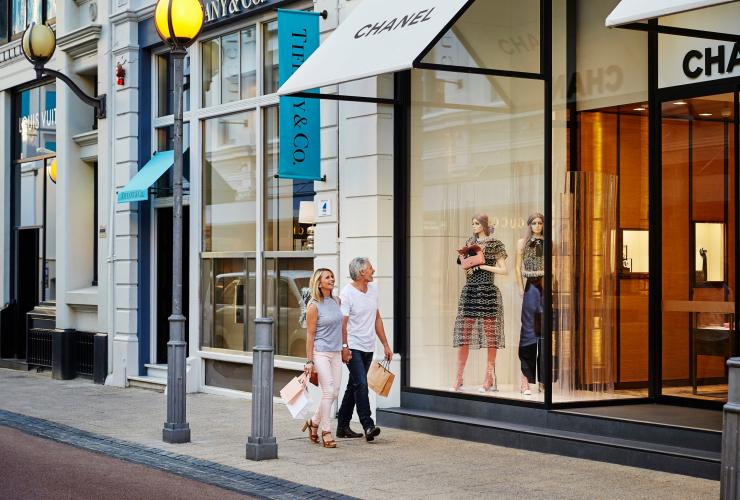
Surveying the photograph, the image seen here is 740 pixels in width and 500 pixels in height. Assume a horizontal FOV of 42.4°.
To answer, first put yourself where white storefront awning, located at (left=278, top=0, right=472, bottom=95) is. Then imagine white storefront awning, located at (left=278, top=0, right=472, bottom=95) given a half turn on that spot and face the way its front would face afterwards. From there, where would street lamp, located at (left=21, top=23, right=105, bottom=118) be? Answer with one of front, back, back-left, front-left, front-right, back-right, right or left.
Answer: left

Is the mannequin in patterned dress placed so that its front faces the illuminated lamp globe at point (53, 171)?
no

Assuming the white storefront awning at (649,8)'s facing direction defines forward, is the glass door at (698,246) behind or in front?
behind

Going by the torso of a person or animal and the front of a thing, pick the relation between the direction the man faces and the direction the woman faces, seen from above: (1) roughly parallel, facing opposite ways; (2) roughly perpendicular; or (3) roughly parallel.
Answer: roughly parallel

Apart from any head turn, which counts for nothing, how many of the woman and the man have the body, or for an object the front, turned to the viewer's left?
0

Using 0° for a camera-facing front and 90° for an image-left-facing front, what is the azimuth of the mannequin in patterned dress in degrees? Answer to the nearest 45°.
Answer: approximately 45°

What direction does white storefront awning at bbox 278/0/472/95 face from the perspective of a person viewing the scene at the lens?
facing the viewer and to the left of the viewer

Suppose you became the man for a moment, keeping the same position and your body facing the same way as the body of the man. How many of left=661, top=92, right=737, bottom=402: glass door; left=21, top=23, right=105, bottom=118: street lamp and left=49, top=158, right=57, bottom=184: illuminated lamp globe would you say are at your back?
2

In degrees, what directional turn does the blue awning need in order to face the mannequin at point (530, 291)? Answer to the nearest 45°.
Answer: approximately 90° to its left

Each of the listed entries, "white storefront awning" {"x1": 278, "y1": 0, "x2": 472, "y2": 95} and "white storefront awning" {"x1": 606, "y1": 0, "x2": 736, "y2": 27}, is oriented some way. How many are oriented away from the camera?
0

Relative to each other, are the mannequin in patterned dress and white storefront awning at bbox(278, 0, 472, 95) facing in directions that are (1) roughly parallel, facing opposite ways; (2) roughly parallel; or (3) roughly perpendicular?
roughly parallel

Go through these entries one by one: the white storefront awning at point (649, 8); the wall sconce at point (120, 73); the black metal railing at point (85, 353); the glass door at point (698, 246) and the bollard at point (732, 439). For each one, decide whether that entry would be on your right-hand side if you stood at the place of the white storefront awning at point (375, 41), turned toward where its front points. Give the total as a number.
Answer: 2

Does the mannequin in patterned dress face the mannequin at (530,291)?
no

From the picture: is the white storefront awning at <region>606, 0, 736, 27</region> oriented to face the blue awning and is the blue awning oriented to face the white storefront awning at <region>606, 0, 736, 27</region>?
no
